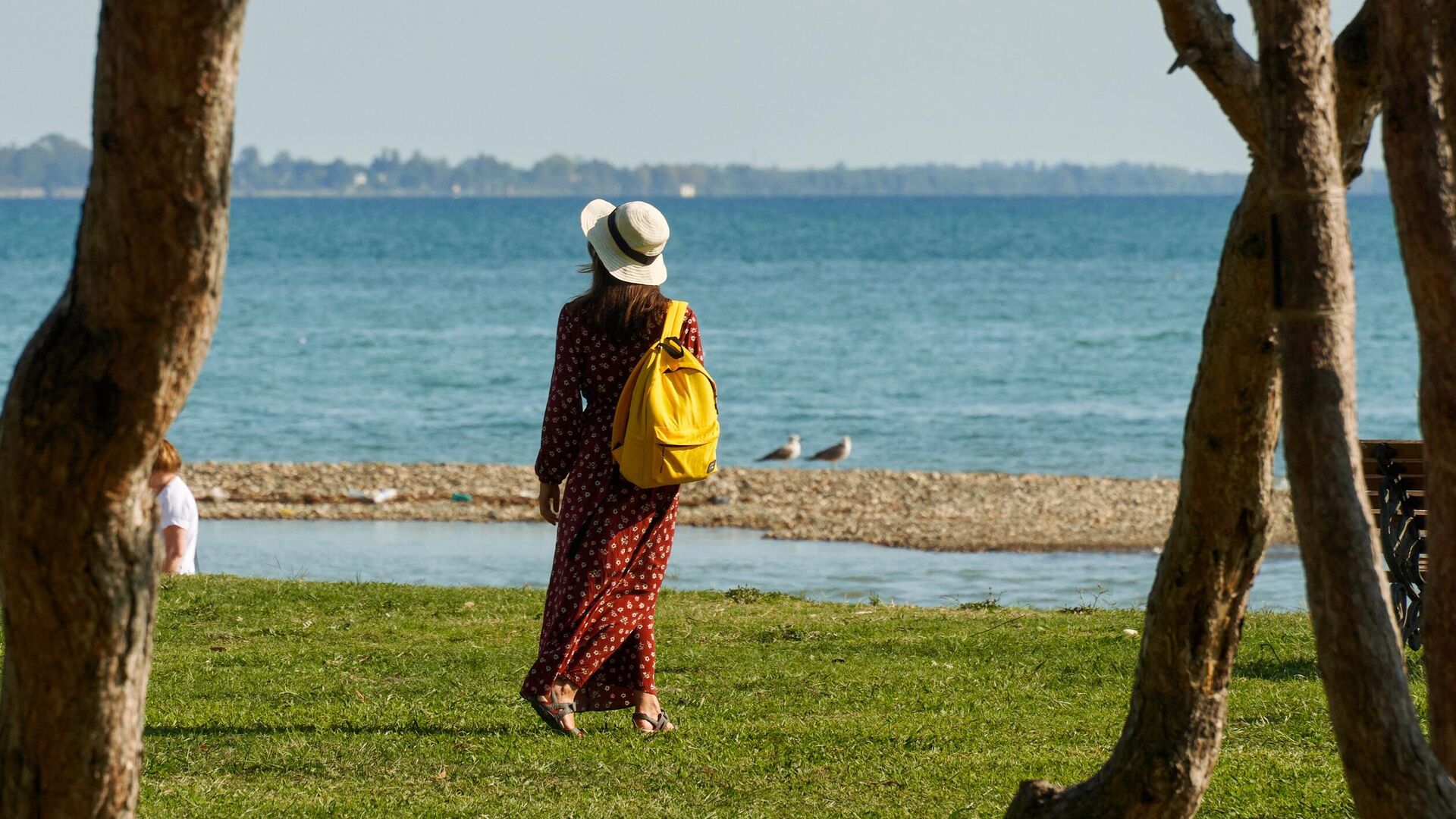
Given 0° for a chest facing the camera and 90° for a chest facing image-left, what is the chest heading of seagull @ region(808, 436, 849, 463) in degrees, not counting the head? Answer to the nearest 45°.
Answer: approximately 270°

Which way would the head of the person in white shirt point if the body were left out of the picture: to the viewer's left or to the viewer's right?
to the viewer's left

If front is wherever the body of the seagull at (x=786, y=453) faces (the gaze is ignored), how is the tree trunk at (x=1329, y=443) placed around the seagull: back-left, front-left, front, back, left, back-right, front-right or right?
right

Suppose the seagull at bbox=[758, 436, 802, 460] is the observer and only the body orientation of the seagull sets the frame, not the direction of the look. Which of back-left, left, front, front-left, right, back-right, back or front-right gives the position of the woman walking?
right

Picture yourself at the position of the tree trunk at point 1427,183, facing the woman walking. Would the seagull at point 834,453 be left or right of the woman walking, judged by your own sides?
right

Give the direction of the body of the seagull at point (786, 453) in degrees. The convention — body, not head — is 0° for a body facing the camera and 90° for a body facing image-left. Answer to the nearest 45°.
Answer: approximately 270°

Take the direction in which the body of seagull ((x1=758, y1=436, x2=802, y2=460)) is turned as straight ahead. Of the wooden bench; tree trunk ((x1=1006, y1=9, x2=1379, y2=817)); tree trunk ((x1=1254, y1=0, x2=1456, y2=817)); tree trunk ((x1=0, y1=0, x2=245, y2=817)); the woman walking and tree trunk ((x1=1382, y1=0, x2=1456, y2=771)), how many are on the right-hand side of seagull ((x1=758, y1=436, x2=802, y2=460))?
6

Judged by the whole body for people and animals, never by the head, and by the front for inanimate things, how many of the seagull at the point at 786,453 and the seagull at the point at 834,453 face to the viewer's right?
2

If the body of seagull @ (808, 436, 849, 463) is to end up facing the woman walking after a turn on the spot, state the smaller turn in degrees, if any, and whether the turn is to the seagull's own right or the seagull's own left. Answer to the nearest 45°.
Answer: approximately 90° to the seagull's own right

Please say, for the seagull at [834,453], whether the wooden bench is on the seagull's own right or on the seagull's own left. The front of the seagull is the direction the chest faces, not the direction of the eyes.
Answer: on the seagull's own right

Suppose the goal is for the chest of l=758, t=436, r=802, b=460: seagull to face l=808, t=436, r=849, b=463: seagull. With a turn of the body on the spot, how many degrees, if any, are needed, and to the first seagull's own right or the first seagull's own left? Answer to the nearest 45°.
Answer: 0° — it already faces it

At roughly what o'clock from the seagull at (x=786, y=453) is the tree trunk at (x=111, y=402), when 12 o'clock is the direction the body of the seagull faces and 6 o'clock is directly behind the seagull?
The tree trunk is roughly at 3 o'clock from the seagull.

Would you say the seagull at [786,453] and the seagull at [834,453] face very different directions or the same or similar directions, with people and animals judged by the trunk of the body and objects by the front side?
same or similar directions
